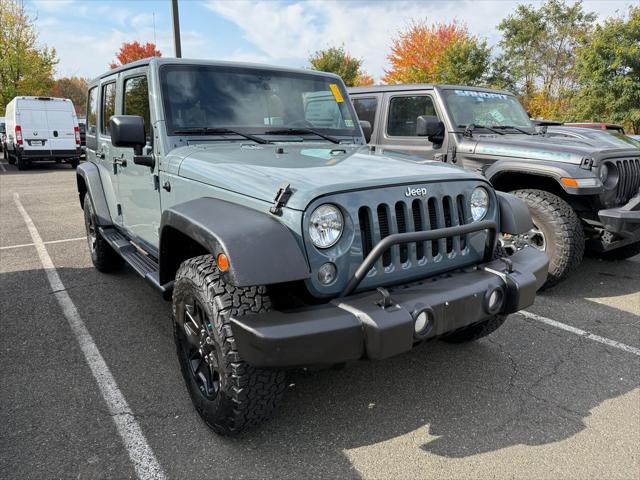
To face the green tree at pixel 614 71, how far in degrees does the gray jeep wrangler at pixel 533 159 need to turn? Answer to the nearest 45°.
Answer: approximately 135° to its left

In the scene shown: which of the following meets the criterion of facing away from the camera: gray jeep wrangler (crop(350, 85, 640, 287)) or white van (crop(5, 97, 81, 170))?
the white van

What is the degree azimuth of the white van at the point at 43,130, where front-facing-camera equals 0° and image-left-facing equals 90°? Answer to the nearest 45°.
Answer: approximately 180°

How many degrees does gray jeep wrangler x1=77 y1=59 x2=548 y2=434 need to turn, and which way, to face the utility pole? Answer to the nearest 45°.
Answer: approximately 135° to its left

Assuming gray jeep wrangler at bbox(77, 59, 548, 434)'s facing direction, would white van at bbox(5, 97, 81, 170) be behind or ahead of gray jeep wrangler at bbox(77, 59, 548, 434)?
behind

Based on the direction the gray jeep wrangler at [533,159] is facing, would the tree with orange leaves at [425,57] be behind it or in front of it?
behind

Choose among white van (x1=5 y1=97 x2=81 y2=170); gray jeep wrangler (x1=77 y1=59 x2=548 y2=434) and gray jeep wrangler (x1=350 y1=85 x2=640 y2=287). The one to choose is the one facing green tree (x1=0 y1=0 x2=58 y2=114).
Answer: the white van

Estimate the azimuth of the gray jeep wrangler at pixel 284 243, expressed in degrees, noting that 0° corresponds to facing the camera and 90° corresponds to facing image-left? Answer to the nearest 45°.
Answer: approximately 315°

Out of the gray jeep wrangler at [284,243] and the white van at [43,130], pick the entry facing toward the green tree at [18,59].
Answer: the white van

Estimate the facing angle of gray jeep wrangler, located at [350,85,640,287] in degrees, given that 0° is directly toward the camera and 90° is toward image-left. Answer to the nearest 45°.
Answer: approximately 315°
